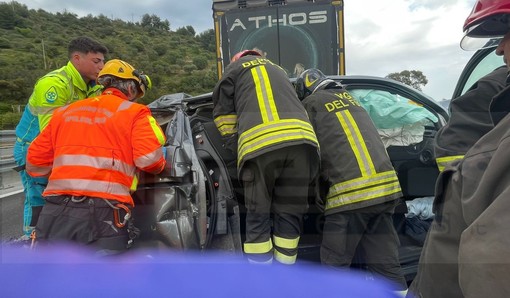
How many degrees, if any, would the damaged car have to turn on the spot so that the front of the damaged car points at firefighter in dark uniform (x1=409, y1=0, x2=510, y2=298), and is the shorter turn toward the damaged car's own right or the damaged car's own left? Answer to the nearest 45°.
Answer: approximately 45° to the damaged car's own right

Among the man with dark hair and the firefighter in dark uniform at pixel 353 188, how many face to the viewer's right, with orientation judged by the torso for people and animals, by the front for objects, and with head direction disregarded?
1

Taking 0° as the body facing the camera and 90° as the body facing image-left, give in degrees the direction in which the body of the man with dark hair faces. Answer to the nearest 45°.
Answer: approximately 270°

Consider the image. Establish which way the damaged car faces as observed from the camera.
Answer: facing to the right of the viewer

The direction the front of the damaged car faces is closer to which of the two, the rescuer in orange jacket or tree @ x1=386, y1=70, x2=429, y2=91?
the tree

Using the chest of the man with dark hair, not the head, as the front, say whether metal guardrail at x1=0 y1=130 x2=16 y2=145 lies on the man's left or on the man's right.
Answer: on the man's left

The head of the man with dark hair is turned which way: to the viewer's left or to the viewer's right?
to the viewer's right

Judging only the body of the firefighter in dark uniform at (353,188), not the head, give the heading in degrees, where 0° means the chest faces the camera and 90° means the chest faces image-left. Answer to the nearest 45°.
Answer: approximately 135°
